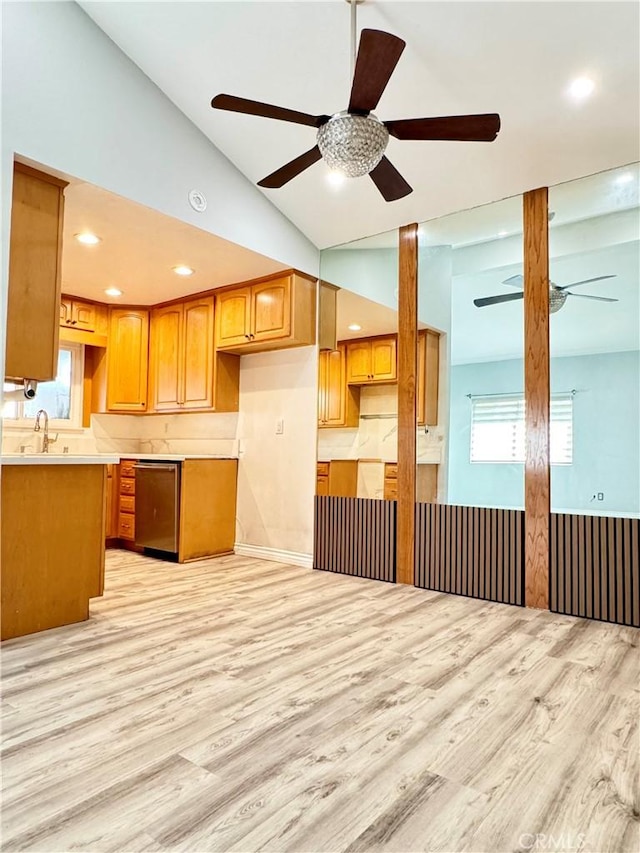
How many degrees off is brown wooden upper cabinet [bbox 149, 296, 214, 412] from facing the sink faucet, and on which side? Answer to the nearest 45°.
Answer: approximately 45° to its right

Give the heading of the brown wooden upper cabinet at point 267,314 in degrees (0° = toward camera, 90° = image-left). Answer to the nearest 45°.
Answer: approximately 45°

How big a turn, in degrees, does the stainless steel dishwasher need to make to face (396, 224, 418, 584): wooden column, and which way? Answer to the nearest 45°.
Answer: approximately 90° to its left

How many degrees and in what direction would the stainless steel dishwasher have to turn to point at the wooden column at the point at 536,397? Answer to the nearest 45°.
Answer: approximately 90° to its left

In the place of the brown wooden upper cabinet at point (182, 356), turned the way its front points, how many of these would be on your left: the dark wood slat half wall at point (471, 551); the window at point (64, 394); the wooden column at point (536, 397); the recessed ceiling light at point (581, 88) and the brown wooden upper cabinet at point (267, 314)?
4
